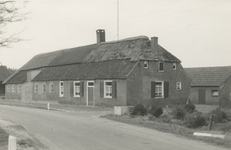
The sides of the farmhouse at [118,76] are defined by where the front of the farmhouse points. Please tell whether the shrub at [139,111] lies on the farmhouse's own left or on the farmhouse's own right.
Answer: on the farmhouse's own left

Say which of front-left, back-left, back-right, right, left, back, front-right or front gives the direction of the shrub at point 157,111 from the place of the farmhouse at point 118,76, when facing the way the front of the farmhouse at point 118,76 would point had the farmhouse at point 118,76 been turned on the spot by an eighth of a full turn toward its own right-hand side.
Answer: left

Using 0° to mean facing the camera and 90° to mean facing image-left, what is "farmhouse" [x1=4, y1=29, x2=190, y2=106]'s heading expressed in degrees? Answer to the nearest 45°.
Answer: approximately 45°

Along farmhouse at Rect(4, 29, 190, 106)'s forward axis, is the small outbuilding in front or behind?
behind

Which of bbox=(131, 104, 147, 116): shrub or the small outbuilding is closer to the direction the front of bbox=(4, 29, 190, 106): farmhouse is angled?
the shrub
